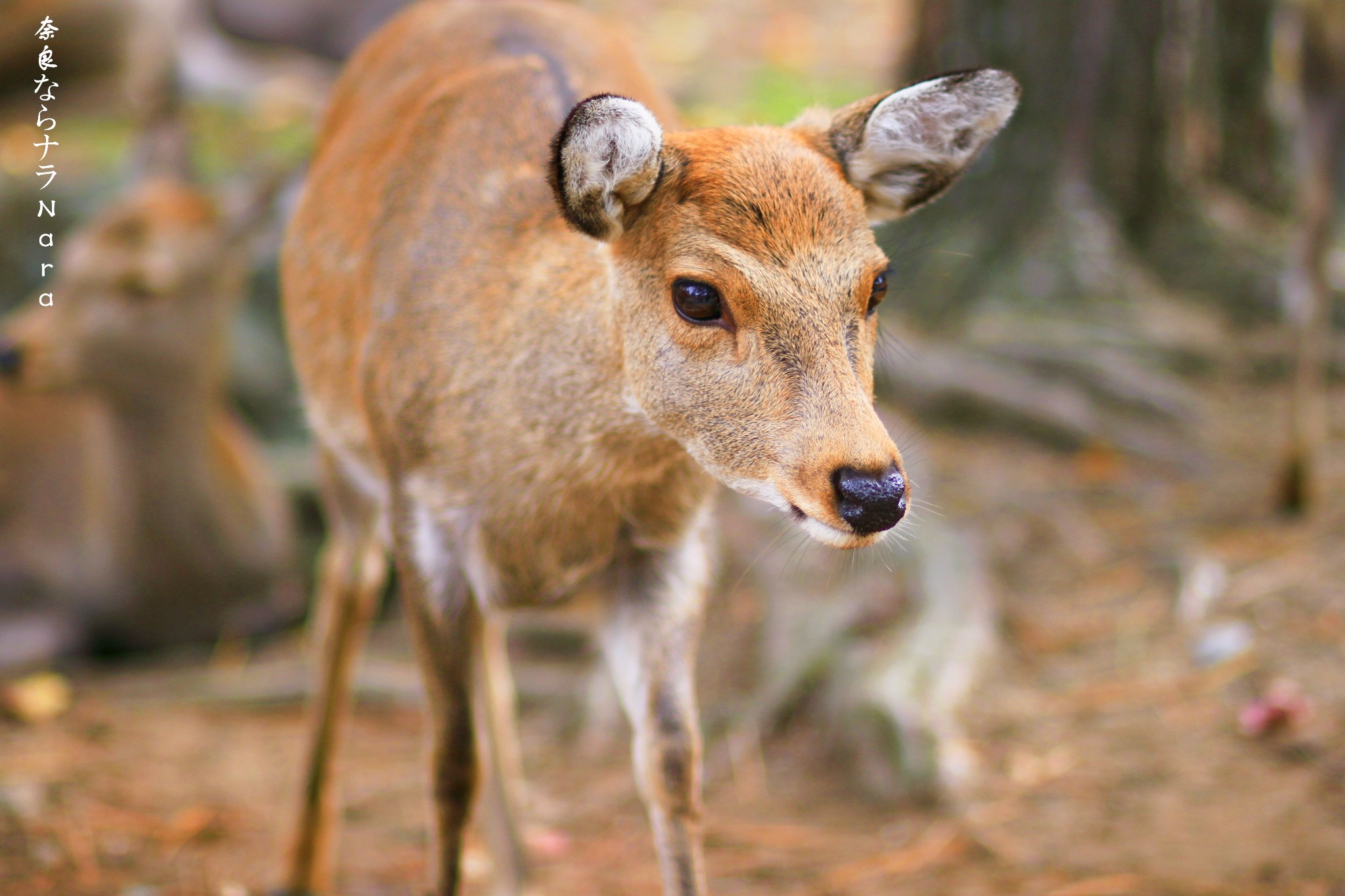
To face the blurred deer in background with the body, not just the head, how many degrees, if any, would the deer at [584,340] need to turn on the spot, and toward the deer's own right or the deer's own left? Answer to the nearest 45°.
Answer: approximately 180°

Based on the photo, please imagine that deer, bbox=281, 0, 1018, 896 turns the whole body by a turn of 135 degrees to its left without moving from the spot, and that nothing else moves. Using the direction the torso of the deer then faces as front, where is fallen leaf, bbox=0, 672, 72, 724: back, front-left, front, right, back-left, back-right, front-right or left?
front-left

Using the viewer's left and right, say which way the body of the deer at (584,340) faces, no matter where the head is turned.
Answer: facing the viewer and to the right of the viewer
